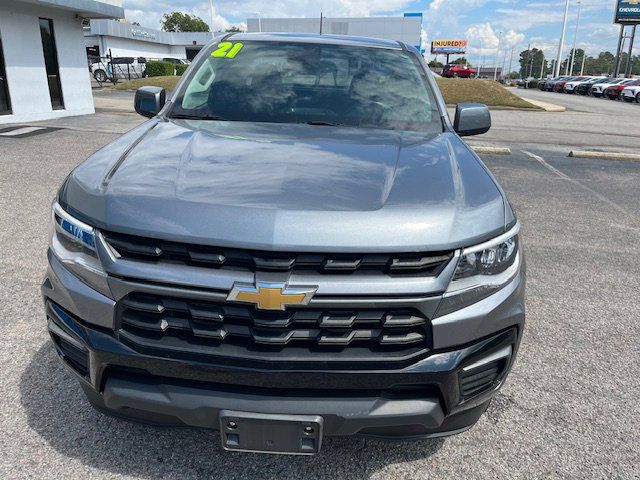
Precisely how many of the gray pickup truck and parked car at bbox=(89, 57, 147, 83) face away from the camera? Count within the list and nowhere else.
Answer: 0

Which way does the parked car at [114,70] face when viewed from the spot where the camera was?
facing the viewer and to the left of the viewer

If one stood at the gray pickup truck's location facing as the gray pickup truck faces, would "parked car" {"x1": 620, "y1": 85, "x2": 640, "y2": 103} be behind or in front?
behind

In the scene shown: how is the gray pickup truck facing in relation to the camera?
toward the camera

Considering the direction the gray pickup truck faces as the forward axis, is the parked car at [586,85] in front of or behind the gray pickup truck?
behind

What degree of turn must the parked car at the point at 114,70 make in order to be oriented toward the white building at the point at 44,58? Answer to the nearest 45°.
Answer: approximately 45° to its left

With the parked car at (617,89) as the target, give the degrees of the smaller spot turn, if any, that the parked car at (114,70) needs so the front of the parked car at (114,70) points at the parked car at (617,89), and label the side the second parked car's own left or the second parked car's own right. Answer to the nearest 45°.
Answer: approximately 135° to the second parked car's own left

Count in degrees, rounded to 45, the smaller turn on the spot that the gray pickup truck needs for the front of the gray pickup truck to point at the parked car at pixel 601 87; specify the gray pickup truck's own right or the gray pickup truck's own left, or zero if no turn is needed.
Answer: approximately 135° to the gray pickup truck's own left
